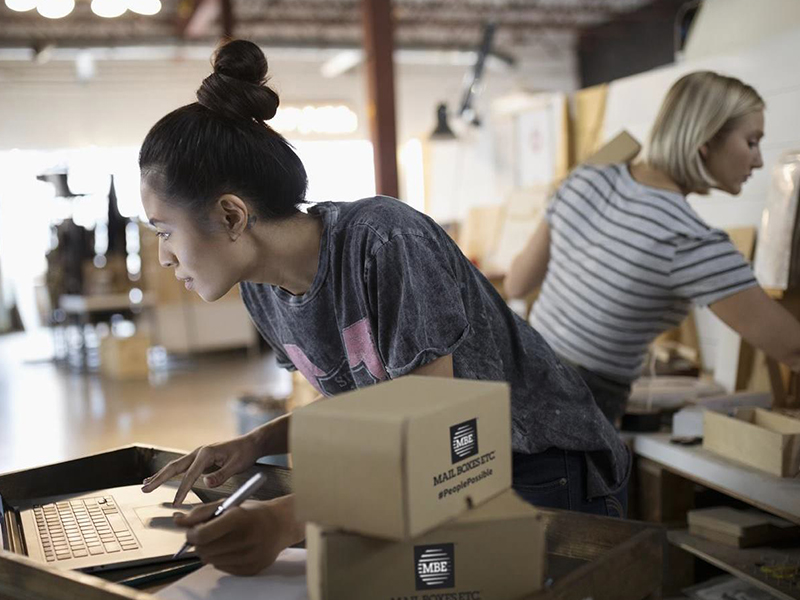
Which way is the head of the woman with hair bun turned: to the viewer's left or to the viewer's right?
to the viewer's left

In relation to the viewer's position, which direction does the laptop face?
facing to the right of the viewer

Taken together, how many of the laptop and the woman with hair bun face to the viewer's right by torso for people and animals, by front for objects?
1

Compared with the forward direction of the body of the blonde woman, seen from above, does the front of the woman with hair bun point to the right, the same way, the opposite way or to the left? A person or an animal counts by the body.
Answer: the opposite way

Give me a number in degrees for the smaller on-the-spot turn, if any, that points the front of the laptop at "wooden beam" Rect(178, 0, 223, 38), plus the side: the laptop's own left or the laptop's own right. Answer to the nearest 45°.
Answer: approximately 90° to the laptop's own left

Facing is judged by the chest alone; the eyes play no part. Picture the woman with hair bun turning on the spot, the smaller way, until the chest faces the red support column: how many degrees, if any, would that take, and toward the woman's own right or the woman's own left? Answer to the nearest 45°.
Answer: approximately 135° to the woman's own right

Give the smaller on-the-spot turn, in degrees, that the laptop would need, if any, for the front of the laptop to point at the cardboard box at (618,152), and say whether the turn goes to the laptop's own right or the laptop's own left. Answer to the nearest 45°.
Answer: approximately 45° to the laptop's own left

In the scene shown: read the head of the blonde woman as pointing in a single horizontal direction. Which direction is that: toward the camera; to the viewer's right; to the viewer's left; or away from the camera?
to the viewer's right

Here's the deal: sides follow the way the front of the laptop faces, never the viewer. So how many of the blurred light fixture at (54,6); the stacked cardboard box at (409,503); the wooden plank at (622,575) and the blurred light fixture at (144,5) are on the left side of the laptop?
2

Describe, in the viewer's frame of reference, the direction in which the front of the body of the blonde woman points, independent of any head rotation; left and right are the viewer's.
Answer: facing away from the viewer and to the right of the viewer

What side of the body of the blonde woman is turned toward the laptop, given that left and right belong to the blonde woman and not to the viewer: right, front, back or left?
back

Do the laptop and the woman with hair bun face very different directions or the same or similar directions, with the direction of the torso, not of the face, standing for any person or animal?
very different directions
